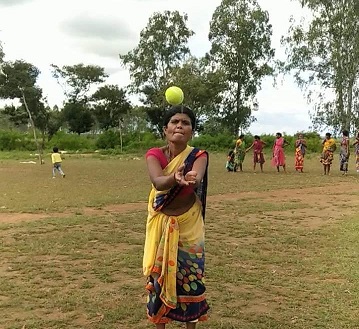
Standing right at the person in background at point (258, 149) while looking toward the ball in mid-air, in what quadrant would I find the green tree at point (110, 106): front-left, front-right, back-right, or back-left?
back-right

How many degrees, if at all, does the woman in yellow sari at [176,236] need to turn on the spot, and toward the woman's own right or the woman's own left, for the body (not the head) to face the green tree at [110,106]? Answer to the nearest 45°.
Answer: approximately 180°

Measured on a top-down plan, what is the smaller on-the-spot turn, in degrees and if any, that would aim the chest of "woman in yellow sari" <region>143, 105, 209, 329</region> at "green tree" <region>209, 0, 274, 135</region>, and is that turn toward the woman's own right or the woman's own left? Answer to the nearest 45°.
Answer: approximately 180°

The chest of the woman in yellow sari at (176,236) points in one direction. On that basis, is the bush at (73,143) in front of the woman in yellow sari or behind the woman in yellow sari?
behind

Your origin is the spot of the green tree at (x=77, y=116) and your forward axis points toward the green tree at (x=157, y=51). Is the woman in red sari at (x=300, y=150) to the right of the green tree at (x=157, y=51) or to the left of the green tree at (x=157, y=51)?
right

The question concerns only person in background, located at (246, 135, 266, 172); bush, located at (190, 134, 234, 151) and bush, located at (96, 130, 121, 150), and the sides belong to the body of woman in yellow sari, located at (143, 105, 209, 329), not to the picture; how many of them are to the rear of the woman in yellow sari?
3

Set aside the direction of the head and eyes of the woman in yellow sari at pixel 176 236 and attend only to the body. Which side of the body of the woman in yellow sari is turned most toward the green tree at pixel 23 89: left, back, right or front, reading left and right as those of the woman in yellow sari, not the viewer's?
back

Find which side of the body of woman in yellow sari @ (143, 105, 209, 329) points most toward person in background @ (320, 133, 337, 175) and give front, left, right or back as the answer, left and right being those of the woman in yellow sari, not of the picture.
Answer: back

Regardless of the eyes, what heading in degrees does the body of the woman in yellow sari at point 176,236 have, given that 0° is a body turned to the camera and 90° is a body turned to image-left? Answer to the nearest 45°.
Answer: approximately 0°

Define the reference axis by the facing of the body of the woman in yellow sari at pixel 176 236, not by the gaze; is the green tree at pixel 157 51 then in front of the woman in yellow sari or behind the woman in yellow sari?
behind

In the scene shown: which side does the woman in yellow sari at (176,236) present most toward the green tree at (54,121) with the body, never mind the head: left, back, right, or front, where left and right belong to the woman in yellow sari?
back
